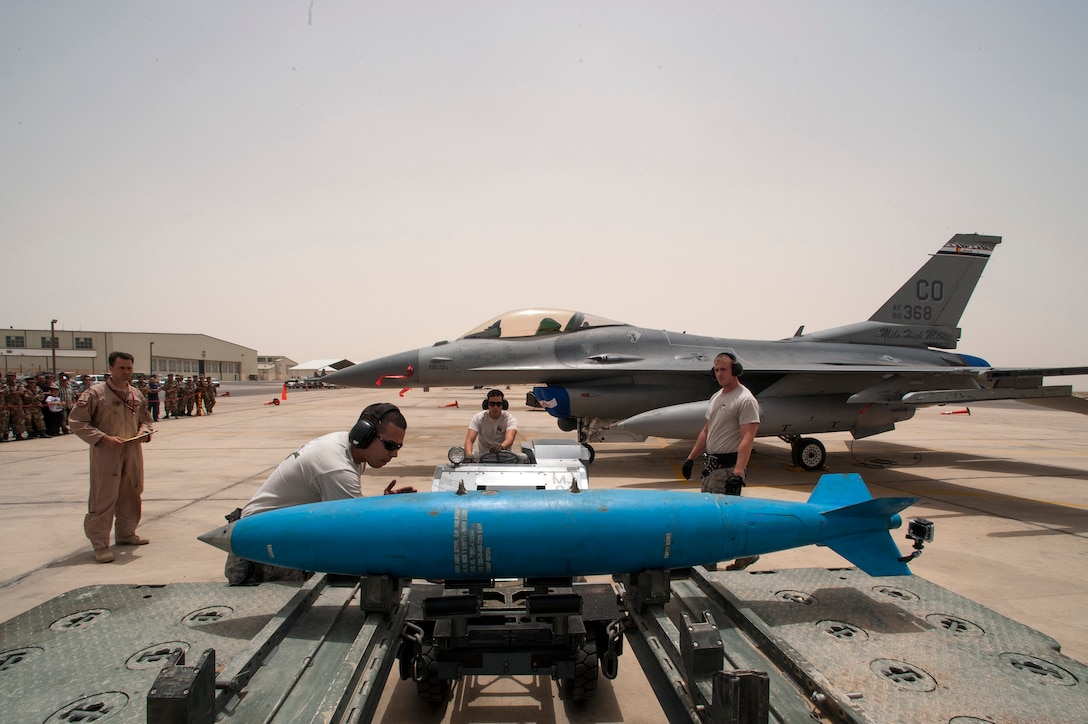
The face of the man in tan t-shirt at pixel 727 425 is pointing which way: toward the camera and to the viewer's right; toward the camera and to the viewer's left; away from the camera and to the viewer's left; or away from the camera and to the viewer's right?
toward the camera and to the viewer's left

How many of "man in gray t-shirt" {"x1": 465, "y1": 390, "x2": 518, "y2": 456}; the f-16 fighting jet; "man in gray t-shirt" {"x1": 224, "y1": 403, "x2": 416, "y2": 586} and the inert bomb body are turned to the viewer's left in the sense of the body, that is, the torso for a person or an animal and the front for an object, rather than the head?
2

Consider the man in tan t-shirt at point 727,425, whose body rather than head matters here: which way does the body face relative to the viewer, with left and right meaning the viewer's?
facing the viewer and to the left of the viewer

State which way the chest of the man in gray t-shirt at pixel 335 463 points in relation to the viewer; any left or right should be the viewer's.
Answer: facing to the right of the viewer

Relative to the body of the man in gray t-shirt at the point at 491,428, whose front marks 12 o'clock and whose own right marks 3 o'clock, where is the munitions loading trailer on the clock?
The munitions loading trailer is roughly at 12 o'clock from the man in gray t-shirt.

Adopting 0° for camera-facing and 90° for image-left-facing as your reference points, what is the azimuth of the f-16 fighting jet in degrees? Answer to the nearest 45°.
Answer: approximately 90°

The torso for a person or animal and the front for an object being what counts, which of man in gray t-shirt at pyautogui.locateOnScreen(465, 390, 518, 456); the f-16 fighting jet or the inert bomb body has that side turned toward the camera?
the man in gray t-shirt

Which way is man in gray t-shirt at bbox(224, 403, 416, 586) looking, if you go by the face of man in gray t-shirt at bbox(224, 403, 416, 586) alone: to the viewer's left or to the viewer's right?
to the viewer's right

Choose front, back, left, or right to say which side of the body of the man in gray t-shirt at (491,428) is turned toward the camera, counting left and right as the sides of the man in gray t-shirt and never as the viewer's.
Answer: front

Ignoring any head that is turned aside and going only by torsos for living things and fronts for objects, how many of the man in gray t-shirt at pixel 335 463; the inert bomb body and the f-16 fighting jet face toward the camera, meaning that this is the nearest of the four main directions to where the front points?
0

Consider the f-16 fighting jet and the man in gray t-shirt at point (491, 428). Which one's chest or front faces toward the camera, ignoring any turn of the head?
the man in gray t-shirt

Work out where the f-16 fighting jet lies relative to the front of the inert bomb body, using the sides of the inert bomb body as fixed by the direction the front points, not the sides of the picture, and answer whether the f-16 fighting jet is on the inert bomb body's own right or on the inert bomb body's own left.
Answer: on the inert bomb body's own right

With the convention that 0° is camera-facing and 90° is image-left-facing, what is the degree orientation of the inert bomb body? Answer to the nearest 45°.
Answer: approximately 90°

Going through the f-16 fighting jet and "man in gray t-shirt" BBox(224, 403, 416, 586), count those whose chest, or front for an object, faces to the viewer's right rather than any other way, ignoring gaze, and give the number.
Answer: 1

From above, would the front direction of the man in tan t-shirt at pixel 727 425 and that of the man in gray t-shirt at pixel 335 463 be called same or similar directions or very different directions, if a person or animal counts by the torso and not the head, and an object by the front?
very different directions
